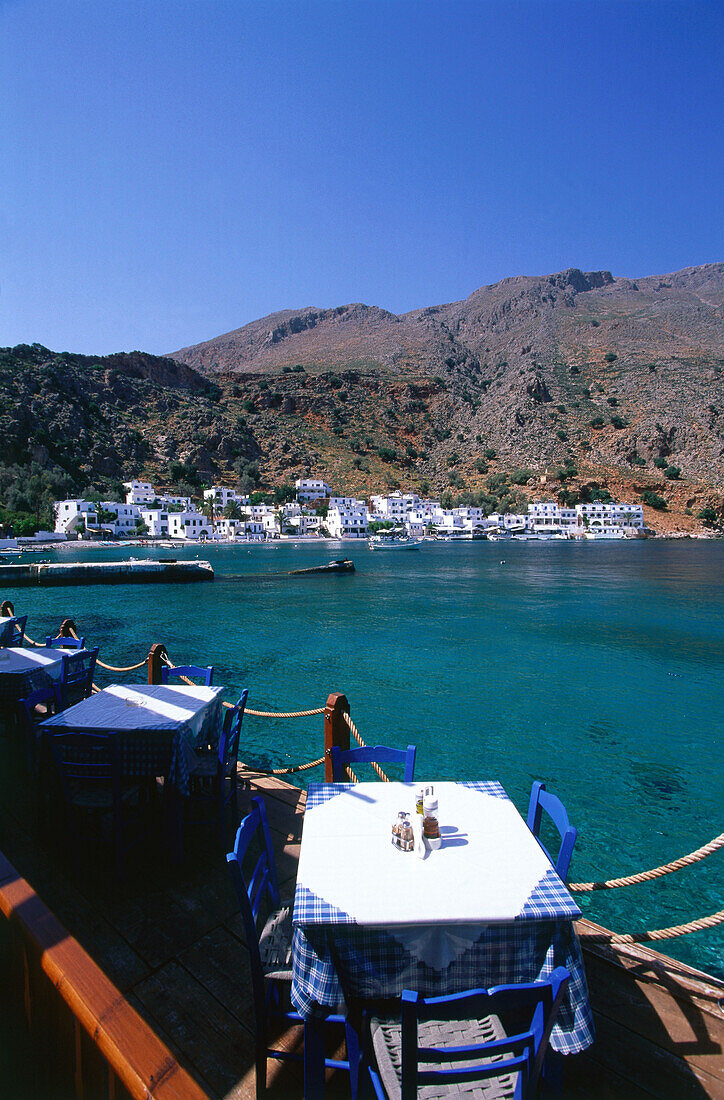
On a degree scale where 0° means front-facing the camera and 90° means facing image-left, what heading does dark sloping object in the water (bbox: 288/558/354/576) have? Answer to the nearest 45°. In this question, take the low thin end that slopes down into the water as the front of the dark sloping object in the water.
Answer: approximately 90°

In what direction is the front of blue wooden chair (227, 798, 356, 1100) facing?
to the viewer's right

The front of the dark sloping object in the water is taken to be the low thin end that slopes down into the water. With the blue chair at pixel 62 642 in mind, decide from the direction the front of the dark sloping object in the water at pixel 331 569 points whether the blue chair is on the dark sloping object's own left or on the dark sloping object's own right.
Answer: on the dark sloping object's own left

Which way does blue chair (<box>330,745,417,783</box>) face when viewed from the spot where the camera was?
facing the viewer

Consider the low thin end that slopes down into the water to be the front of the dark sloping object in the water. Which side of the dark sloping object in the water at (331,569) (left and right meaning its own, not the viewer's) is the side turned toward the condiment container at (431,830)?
left

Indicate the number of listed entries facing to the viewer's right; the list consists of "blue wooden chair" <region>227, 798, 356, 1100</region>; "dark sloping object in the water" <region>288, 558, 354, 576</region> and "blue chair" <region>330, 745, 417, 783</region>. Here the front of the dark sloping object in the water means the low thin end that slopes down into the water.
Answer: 1

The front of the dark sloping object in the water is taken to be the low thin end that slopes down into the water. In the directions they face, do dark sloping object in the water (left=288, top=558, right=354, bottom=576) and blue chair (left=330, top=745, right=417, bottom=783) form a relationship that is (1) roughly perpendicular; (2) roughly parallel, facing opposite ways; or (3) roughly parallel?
roughly perpendicular

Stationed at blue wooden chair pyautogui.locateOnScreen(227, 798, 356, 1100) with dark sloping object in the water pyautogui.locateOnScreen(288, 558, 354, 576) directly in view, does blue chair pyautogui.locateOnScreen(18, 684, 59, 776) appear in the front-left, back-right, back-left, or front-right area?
front-left

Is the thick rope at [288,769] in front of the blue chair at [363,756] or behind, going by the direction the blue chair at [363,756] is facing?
behind

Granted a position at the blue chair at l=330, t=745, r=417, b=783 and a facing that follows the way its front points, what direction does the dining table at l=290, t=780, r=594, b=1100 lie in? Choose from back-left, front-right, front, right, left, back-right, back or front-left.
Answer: front

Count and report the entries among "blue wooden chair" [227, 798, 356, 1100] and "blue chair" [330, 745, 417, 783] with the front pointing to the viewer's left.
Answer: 0

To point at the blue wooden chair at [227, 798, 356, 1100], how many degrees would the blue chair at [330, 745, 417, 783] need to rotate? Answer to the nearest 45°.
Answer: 0° — it already faces it
